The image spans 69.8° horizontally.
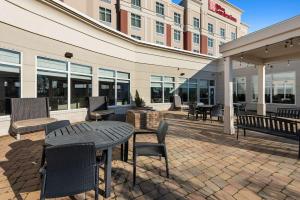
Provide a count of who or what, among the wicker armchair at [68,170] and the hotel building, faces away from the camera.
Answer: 1

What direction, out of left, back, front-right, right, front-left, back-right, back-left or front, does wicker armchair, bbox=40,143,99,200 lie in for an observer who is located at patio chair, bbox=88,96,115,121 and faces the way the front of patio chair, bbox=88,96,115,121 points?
front-right

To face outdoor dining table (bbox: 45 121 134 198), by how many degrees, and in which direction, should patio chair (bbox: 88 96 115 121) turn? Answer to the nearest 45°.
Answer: approximately 45° to its right

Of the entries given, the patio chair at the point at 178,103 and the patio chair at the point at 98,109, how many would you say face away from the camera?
0

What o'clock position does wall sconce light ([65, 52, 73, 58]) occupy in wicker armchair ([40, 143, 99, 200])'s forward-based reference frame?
The wall sconce light is roughly at 12 o'clock from the wicker armchair.

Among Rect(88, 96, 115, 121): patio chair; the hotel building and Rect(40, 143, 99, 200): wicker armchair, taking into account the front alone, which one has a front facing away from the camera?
the wicker armchair

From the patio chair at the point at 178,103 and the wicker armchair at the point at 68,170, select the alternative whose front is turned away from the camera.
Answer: the wicker armchair

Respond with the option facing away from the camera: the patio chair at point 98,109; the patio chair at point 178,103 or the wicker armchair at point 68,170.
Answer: the wicker armchair

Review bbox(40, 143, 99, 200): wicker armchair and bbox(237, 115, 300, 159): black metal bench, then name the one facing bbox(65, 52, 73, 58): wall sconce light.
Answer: the wicker armchair

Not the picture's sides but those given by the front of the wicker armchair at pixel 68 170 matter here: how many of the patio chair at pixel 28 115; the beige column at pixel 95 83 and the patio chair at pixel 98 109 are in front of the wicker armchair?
3

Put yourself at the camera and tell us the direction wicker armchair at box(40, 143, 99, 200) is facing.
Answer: facing away from the viewer
